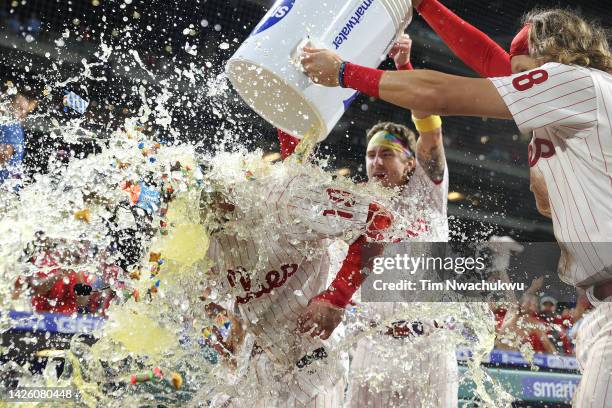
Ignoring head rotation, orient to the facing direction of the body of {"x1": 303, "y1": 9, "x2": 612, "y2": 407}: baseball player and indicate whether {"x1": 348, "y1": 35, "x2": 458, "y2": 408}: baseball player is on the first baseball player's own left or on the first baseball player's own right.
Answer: on the first baseball player's own right

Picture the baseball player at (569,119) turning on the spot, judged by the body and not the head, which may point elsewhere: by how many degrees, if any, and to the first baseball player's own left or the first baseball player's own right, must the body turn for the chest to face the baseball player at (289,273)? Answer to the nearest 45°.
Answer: approximately 45° to the first baseball player's own right

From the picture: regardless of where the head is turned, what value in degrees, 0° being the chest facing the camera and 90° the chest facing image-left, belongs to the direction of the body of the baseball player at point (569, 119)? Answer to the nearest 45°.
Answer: approximately 90°

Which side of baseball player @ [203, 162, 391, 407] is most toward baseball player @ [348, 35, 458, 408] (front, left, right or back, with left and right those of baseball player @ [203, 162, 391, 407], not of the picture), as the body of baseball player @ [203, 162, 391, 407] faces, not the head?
back

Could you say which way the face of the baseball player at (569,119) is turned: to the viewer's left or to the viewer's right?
to the viewer's left

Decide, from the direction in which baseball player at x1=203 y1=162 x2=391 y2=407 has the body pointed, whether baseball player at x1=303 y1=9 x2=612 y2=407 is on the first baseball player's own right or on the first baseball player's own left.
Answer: on the first baseball player's own left
